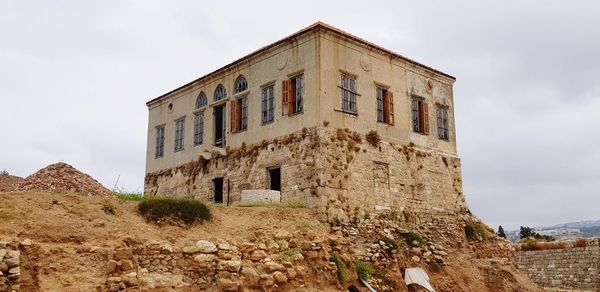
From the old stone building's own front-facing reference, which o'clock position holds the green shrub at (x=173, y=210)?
The green shrub is roughly at 12 o'clock from the old stone building.

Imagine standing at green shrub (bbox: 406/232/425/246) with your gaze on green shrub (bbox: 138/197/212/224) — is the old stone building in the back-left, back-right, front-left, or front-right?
front-right

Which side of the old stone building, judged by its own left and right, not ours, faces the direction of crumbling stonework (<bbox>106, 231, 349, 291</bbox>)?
front

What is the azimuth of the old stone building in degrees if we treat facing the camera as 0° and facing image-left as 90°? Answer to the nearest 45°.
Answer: approximately 45°

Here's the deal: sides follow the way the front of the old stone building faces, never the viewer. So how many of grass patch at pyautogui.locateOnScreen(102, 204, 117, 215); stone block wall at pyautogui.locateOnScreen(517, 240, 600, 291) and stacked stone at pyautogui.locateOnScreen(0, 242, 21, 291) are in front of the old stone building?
2

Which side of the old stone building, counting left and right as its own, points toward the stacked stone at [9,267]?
front

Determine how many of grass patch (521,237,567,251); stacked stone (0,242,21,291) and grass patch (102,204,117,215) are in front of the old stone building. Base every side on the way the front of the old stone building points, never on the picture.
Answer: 2

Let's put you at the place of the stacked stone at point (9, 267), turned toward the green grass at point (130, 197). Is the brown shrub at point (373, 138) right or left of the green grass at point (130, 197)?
right

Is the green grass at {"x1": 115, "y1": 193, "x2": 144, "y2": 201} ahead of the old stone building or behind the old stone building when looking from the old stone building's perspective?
ahead

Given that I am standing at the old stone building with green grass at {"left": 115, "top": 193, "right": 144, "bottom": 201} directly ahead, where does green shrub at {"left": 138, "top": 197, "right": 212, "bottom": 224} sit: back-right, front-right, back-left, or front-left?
front-left

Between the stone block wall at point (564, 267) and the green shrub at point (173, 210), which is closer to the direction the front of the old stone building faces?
the green shrub
